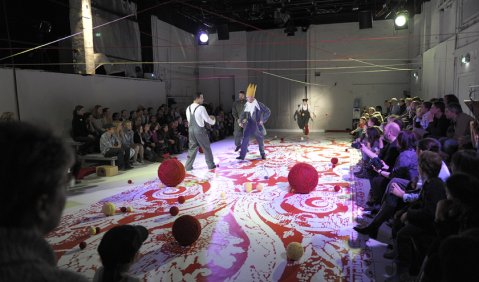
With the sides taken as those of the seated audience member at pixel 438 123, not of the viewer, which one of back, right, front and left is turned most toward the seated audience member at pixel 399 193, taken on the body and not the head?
left

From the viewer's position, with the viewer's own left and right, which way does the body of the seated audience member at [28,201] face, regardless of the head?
facing away from the viewer and to the right of the viewer

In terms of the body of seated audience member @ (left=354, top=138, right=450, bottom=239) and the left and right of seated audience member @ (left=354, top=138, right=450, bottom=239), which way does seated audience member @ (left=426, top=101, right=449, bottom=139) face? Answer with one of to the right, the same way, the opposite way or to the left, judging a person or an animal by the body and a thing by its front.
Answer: the same way

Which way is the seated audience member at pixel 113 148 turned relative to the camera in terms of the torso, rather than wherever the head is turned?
to the viewer's right

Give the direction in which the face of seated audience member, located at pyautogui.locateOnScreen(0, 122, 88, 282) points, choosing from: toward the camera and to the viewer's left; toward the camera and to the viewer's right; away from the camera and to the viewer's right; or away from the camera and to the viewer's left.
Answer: away from the camera and to the viewer's right

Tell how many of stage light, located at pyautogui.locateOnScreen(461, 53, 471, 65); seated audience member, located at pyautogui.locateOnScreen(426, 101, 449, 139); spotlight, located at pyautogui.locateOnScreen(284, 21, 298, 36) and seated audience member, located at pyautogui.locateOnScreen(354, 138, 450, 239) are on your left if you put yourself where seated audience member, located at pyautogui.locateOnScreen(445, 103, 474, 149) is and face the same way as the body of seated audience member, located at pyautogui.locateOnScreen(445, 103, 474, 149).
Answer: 1

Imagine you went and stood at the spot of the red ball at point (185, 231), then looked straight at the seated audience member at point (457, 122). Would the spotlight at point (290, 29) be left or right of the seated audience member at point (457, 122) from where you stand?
left

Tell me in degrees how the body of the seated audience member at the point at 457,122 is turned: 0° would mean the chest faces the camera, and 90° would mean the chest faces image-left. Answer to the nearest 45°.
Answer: approximately 90°

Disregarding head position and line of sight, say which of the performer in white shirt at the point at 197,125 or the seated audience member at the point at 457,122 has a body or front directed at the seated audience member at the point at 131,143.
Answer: the seated audience member at the point at 457,122

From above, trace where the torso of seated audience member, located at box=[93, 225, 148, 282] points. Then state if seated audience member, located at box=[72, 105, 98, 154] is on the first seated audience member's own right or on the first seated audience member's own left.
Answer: on the first seated audience member's own left

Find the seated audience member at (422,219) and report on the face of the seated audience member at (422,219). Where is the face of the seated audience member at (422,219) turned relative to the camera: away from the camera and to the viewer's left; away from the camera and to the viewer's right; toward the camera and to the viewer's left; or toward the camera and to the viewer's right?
away from the camera and to the viewer's left

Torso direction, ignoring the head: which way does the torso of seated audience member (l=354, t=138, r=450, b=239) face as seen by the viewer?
to the viewer's left

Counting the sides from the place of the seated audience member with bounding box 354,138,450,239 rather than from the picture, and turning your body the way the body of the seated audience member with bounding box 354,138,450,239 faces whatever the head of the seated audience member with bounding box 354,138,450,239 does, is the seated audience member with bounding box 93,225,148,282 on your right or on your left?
on your left

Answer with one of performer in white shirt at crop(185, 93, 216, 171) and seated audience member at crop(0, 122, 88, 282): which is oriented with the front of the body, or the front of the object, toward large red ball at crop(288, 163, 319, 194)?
the seated audience member

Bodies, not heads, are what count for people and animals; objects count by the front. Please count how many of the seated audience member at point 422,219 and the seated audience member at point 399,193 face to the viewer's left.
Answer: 2

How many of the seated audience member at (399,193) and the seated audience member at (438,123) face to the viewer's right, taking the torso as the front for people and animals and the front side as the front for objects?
0

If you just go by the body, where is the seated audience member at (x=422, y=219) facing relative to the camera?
to the viewer's left

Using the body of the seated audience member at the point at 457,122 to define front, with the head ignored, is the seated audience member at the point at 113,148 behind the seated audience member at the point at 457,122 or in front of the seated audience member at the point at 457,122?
in front
